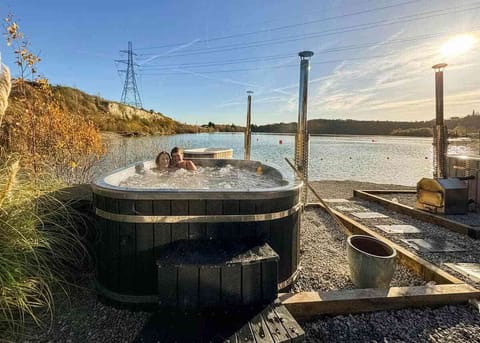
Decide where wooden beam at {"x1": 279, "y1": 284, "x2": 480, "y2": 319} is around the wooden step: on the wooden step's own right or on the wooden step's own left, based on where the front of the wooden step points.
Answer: on the wooden step's own left

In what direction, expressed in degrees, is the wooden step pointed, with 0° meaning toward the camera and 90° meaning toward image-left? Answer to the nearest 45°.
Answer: approximately 0°

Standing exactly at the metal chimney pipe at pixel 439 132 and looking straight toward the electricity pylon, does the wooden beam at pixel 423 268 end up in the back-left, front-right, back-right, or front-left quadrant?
back-left

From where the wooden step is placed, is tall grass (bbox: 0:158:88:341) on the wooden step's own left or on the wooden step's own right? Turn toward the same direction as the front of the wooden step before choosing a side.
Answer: on the wooden step's own right
